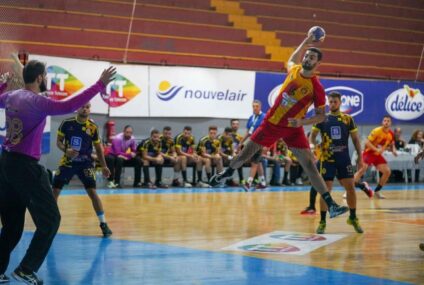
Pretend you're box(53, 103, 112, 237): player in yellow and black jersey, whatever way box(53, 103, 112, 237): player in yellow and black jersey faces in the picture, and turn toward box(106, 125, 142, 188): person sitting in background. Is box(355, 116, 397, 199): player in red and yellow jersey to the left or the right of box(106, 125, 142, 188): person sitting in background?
right

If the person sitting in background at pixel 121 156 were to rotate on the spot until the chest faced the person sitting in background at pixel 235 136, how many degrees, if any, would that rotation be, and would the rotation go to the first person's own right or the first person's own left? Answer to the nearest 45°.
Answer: approximately 135° to the first person's own left

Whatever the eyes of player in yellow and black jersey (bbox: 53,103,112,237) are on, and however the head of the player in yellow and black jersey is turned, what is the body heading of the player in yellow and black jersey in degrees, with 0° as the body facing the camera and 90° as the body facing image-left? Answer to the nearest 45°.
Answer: approximately 0°

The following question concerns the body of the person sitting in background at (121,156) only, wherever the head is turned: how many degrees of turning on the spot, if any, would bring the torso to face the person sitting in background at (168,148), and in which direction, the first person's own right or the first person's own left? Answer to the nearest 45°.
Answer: approximately 135° to the first person's own left

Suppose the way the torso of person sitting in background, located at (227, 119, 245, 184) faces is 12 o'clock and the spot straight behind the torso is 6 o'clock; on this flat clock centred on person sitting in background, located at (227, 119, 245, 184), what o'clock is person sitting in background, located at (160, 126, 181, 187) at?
person sitting in background, located at (160, 126, 181, 187) is roughly at 2 o'clock from person sitting in background, located at (227, 119, 245, 184).

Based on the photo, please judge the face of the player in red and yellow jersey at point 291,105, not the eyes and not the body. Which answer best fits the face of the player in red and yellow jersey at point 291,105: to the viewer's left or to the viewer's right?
to the viewer's left

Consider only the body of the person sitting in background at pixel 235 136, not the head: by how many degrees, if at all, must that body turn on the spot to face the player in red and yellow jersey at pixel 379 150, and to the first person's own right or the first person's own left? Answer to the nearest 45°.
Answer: approximately 45° to the first person's own left

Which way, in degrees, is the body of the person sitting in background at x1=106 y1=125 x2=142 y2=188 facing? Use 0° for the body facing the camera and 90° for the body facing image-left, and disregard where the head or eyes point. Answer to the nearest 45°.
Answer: approximately 0°

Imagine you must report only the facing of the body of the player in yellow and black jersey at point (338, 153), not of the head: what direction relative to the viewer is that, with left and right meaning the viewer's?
facing the viewer

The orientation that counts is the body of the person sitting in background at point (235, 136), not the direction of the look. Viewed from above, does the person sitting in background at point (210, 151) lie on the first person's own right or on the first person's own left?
on the first person's own right

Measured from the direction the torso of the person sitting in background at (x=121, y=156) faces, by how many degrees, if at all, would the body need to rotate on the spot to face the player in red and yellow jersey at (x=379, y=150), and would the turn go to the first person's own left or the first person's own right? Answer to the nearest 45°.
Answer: approximately 90° to the first person's own left

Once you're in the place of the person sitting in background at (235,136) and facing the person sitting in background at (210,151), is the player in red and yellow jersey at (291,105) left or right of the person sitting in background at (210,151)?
left

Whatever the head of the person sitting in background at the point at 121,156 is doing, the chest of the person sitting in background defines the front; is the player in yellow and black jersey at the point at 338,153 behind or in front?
in front
